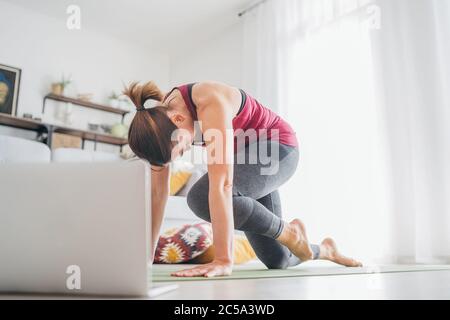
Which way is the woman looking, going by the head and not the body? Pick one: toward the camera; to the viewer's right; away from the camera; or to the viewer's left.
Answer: to the viewer's left

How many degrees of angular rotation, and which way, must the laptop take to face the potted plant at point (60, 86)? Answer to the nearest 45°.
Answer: approximately 45° to its left

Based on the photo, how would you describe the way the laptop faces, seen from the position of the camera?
facing away from the viewer and to the right of the viewer

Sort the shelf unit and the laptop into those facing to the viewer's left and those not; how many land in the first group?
0

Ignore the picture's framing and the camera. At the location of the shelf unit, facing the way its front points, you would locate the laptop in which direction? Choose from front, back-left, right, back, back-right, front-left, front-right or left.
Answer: front-right
